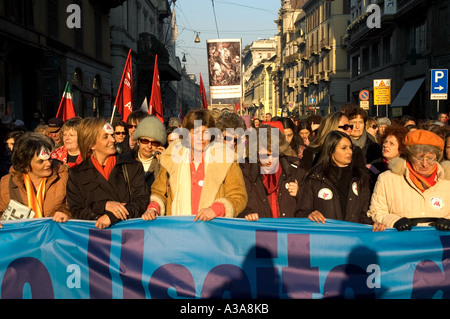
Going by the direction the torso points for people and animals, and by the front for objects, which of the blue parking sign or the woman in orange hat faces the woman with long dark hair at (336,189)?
the blue parking sign

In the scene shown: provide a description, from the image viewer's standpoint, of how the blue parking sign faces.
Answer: facing the viewer

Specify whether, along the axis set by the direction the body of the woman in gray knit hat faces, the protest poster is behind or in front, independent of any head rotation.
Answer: behind

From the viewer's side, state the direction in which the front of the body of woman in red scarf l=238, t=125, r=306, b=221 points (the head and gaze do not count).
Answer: toward the camera

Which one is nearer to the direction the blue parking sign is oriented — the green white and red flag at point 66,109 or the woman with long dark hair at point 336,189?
the woman with long dark hair

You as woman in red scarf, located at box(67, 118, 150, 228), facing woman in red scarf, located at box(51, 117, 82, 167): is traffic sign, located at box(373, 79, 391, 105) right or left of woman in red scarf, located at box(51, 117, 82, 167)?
right

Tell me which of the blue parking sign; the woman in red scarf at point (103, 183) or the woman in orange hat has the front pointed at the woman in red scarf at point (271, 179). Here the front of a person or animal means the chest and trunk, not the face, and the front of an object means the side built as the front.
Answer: the blue parking sign

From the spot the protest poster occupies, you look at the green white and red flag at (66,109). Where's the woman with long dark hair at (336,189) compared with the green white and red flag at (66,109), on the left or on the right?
left

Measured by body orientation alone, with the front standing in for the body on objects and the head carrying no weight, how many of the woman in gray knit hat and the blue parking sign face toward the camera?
2

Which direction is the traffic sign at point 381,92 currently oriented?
toward the camera

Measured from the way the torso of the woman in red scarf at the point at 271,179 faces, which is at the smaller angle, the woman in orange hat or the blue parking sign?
the woman in orange hat

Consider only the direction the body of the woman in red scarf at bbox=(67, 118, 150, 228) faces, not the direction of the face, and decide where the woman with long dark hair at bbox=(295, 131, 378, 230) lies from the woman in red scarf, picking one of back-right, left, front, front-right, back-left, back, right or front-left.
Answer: left

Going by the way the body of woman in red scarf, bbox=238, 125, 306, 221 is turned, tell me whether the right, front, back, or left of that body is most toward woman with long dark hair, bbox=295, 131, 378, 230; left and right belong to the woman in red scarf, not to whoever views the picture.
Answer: left

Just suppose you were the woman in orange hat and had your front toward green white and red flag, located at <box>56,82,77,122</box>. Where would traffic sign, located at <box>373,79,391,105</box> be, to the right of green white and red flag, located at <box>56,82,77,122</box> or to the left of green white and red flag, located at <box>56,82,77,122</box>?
right

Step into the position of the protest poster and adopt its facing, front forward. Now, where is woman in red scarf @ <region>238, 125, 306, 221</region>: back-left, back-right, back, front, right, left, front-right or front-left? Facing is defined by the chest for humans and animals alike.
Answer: front
